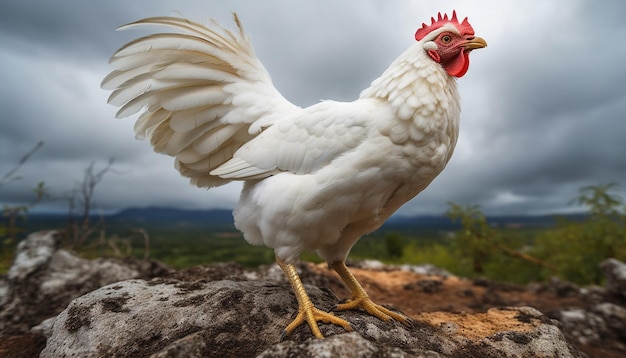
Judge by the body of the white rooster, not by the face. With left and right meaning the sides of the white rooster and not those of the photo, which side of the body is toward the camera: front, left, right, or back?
right

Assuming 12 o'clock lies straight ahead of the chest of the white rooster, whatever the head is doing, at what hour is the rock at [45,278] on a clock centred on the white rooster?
The rock is roughly at 7 o'clock from the white rooster.

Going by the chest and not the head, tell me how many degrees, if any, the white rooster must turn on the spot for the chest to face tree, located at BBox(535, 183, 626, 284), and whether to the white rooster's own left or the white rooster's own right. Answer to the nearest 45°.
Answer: approximately 45° to the white rooster's own left

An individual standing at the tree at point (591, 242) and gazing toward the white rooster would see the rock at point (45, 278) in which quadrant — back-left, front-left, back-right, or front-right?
front-right

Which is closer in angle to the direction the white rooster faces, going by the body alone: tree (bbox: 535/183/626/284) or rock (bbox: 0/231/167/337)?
the tree

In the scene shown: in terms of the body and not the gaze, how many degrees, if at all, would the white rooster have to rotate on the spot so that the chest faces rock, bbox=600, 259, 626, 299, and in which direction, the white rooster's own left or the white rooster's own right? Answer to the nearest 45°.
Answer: approximately 45° to the white rooster's own left
